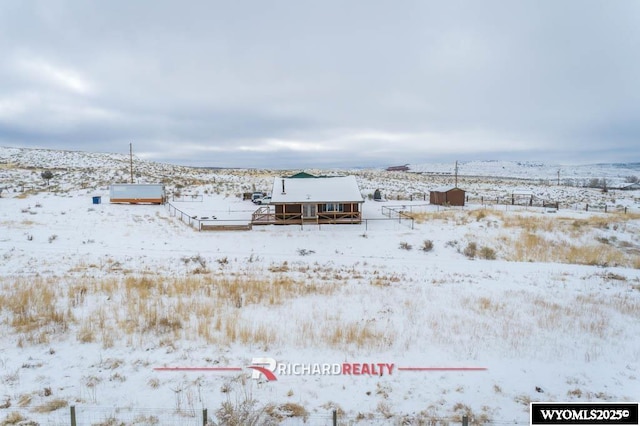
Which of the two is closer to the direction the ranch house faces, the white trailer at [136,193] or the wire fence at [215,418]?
the wire fence

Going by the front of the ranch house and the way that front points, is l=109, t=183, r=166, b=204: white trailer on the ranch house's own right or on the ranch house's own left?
on the ranch house's own right

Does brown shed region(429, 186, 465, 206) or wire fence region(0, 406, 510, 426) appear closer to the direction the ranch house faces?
the wire fence

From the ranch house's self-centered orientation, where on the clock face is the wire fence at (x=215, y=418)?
The wire fence is roughly at 12 o'clock from the ranch house.

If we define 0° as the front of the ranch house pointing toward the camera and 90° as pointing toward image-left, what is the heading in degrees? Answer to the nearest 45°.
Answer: approximately 0°

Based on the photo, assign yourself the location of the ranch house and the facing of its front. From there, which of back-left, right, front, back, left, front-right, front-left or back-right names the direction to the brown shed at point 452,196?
back-left
